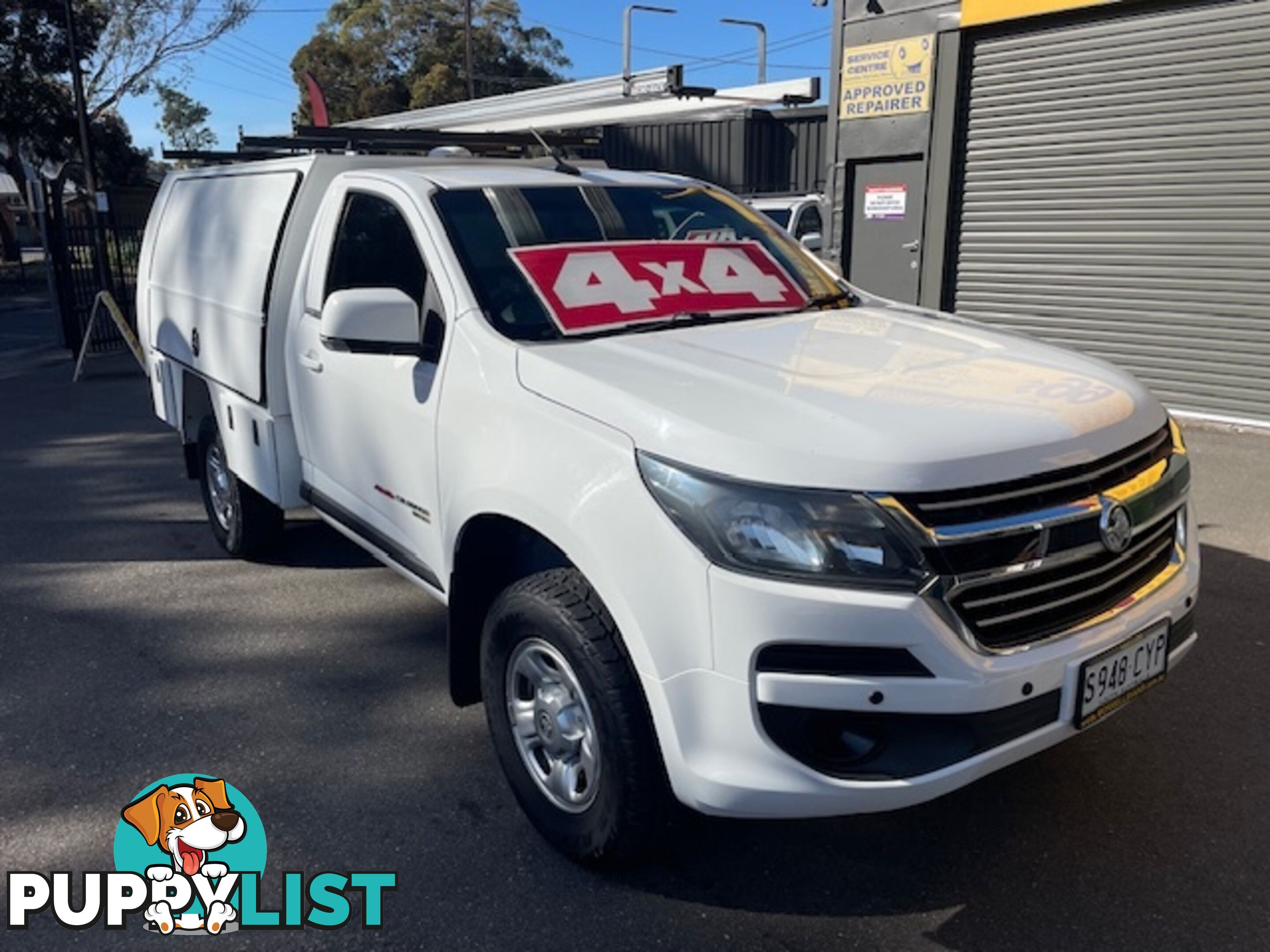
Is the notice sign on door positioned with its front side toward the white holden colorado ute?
yes

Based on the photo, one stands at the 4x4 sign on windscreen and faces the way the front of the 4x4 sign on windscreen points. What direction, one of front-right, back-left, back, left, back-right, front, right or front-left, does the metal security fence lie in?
back

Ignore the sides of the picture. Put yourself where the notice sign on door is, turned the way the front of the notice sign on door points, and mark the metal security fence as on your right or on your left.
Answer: on your right

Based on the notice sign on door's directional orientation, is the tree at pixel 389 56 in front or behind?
behind

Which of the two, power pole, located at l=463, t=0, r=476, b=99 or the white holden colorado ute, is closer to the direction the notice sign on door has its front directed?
the white holden colorado ute

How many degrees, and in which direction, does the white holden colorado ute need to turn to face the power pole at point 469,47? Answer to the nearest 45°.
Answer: approximately 135° to its left

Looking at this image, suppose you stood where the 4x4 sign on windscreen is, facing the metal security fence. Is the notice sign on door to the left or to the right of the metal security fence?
right

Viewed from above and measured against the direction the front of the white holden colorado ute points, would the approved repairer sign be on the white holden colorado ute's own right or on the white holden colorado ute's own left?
on the white holden colorado ute's own left

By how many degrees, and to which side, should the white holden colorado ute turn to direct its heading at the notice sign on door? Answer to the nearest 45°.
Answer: approximately 135° to its left
